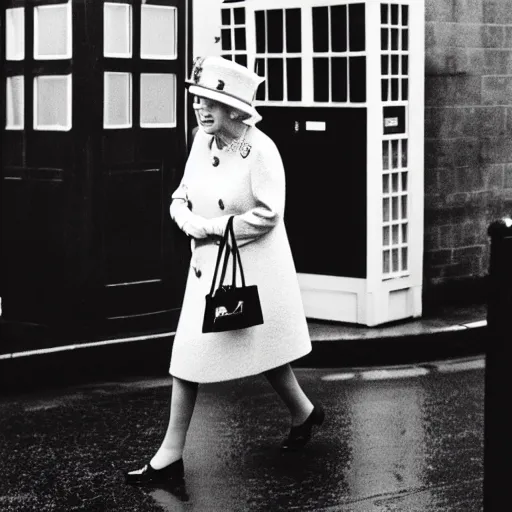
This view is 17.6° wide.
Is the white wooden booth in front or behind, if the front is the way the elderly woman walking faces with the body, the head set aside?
behind

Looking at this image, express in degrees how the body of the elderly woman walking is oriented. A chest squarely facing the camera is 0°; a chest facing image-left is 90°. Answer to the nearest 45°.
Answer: approximately 45°

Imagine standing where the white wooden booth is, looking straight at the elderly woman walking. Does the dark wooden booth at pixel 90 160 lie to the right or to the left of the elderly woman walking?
right

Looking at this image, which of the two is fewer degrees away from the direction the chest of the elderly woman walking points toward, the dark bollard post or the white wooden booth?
the dark bollard post

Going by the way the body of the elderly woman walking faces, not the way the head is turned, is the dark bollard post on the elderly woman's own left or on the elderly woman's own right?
on the elderly woman's own left

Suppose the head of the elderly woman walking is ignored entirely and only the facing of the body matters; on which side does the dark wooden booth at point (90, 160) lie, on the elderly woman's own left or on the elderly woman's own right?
on the elderly woman's own right
